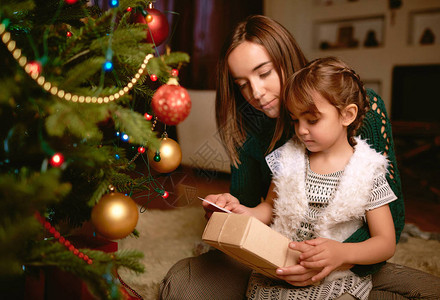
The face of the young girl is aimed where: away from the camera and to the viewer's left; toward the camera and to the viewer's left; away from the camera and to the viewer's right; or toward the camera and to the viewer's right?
toward the camera and to the viewer's left

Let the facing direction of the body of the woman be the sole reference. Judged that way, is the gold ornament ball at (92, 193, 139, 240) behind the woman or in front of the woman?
in front

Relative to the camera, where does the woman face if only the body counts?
toward the camera

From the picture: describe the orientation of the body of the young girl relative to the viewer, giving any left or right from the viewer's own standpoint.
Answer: facing the viewer and to the left of the viewer

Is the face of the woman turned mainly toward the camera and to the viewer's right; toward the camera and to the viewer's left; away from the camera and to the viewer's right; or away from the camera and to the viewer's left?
toward the camera and to the viewer's left
